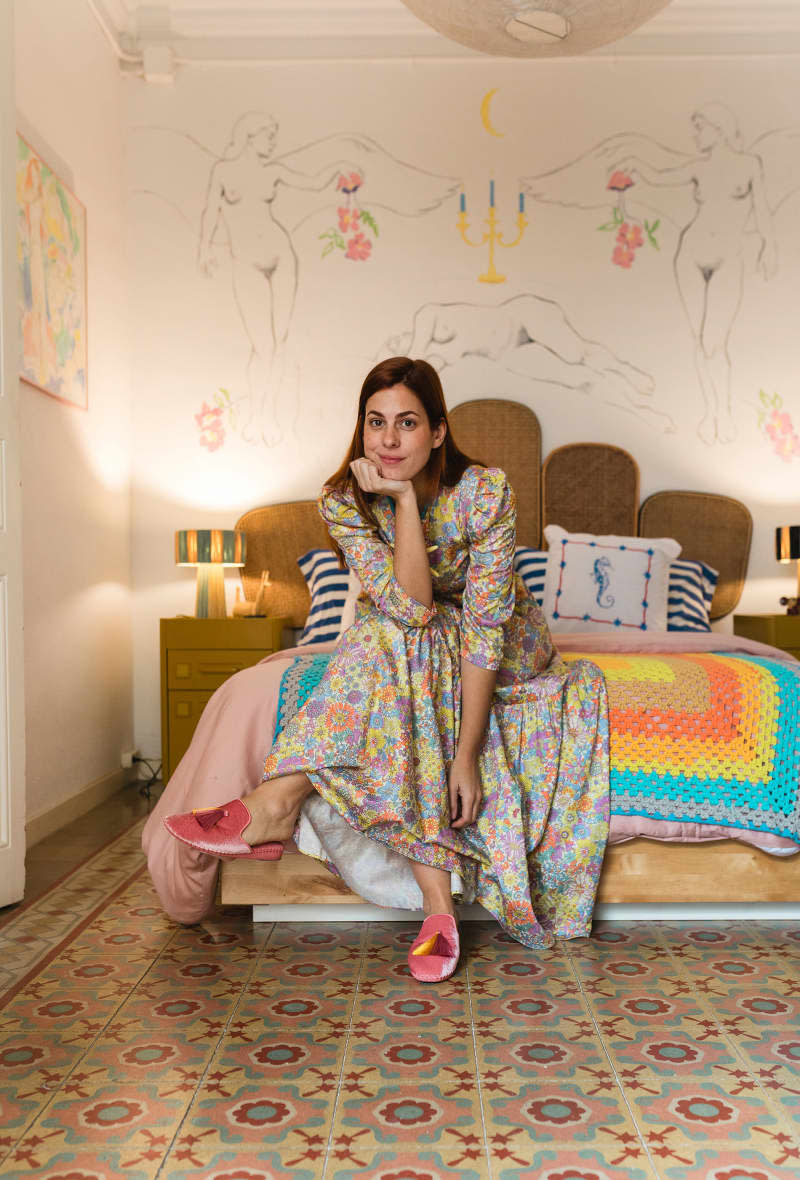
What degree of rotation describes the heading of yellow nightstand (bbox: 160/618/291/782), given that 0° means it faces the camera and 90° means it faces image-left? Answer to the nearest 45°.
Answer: approximately 0°

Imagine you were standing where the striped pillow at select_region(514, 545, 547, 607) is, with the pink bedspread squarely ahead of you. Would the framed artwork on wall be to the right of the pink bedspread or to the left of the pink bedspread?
right

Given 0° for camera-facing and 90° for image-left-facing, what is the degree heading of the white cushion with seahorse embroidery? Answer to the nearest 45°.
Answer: approximately 0°

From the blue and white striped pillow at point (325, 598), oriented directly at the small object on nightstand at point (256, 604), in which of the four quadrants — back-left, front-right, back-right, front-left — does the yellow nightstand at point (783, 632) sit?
back-right

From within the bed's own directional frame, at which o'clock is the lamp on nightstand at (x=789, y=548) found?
The lamp on nightstand is roughly at 7 o'clock from the bed.

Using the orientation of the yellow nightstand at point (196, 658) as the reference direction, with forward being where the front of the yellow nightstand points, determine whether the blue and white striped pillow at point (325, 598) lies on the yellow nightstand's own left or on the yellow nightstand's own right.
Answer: on the yellow nightstand's own left

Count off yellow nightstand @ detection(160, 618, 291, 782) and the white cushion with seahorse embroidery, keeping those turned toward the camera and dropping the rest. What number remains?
2

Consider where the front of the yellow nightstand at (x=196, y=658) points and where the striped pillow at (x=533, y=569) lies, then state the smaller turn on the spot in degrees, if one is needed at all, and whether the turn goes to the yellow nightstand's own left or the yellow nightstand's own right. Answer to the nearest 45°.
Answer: approximately 90° to the yellow nightstand's own left

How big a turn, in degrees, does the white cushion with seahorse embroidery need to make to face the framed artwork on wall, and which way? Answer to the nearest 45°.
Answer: approximately 90° to its right
